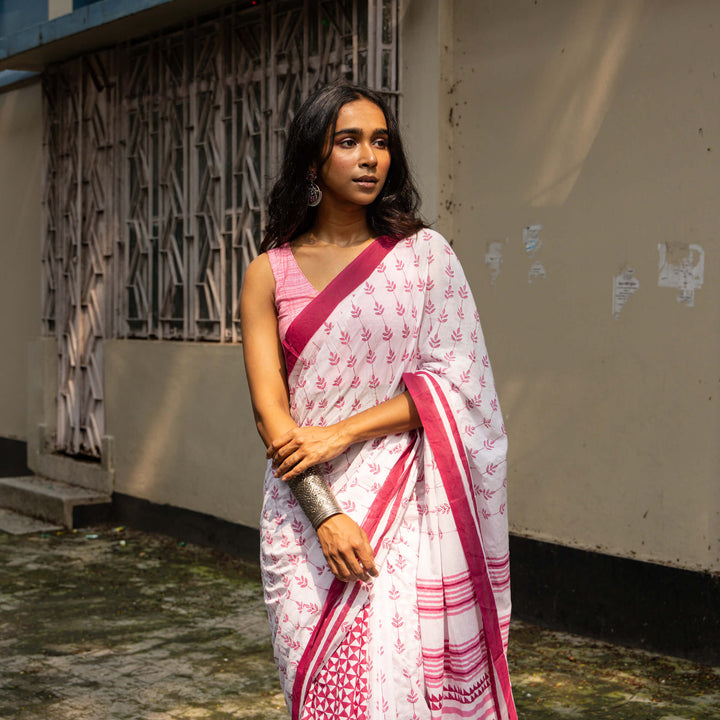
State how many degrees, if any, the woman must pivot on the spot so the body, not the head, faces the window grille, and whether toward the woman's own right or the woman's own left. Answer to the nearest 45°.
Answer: approximately 180°

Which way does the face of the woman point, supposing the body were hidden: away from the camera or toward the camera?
toward the camera

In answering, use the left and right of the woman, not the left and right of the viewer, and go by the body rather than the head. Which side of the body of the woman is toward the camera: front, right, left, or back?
front
